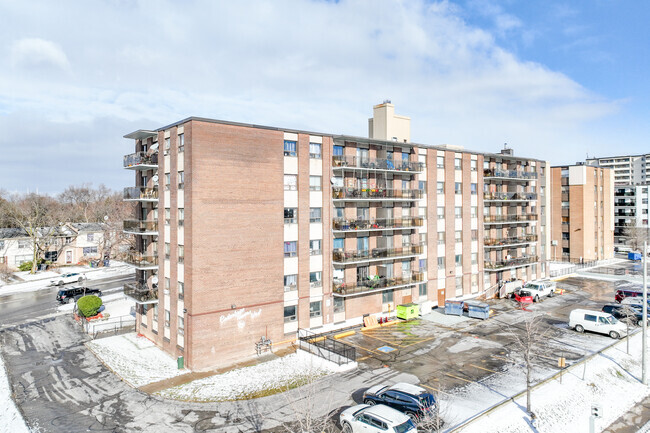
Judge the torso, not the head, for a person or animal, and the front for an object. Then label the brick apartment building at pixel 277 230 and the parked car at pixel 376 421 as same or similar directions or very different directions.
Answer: very different directions

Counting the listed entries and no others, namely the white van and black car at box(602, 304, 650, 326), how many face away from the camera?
0

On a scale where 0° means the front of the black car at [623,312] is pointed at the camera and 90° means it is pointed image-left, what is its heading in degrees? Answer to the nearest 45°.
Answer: approximately 315°

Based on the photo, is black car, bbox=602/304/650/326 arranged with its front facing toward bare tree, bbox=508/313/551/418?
no

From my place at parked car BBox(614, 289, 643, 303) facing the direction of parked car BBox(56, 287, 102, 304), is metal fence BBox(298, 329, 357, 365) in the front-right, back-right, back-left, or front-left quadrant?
front-left

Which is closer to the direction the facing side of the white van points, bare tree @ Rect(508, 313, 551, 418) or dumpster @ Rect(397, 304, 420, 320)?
the bare tree

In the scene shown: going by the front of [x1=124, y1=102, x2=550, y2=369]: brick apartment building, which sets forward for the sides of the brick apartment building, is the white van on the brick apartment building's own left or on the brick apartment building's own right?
on the brick apartment building's own left

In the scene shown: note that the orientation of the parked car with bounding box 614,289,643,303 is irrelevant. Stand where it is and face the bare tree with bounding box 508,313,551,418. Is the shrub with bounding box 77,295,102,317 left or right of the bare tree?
right

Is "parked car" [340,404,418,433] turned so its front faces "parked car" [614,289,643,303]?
no

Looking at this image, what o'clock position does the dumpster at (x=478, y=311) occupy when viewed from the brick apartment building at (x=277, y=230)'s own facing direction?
The dumpster is roughly at 12 o'clock from the brick apartment building.
